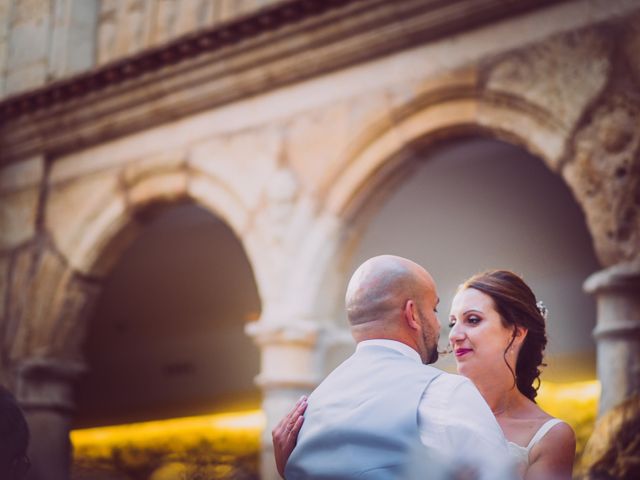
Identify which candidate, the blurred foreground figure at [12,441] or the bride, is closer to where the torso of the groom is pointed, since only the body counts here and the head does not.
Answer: the bride

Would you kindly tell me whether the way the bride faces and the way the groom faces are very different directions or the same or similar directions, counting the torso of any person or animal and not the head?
very different directions

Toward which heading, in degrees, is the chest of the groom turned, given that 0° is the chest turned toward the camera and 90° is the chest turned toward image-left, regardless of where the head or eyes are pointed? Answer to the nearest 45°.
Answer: approximately 225°

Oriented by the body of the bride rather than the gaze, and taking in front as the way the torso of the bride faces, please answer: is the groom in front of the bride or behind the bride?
in front

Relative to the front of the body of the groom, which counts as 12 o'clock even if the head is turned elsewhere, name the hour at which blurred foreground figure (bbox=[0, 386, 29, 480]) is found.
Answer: The blurred foreground figure is roughly at 8 o'clock from the groom.

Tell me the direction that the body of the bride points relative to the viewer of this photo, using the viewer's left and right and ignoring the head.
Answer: facing the viewer and to the left of the viewer

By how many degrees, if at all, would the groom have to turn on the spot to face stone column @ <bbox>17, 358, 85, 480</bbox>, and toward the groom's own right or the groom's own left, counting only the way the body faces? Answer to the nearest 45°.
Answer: approximately 90° to the groom's own left

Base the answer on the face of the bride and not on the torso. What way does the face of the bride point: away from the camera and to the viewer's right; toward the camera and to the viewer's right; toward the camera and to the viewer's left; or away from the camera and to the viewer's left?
toward the camera and to the viewer's left

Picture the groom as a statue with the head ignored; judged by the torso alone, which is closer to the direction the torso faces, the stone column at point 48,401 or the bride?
the bride

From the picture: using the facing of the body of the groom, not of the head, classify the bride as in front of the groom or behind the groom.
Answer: in front
